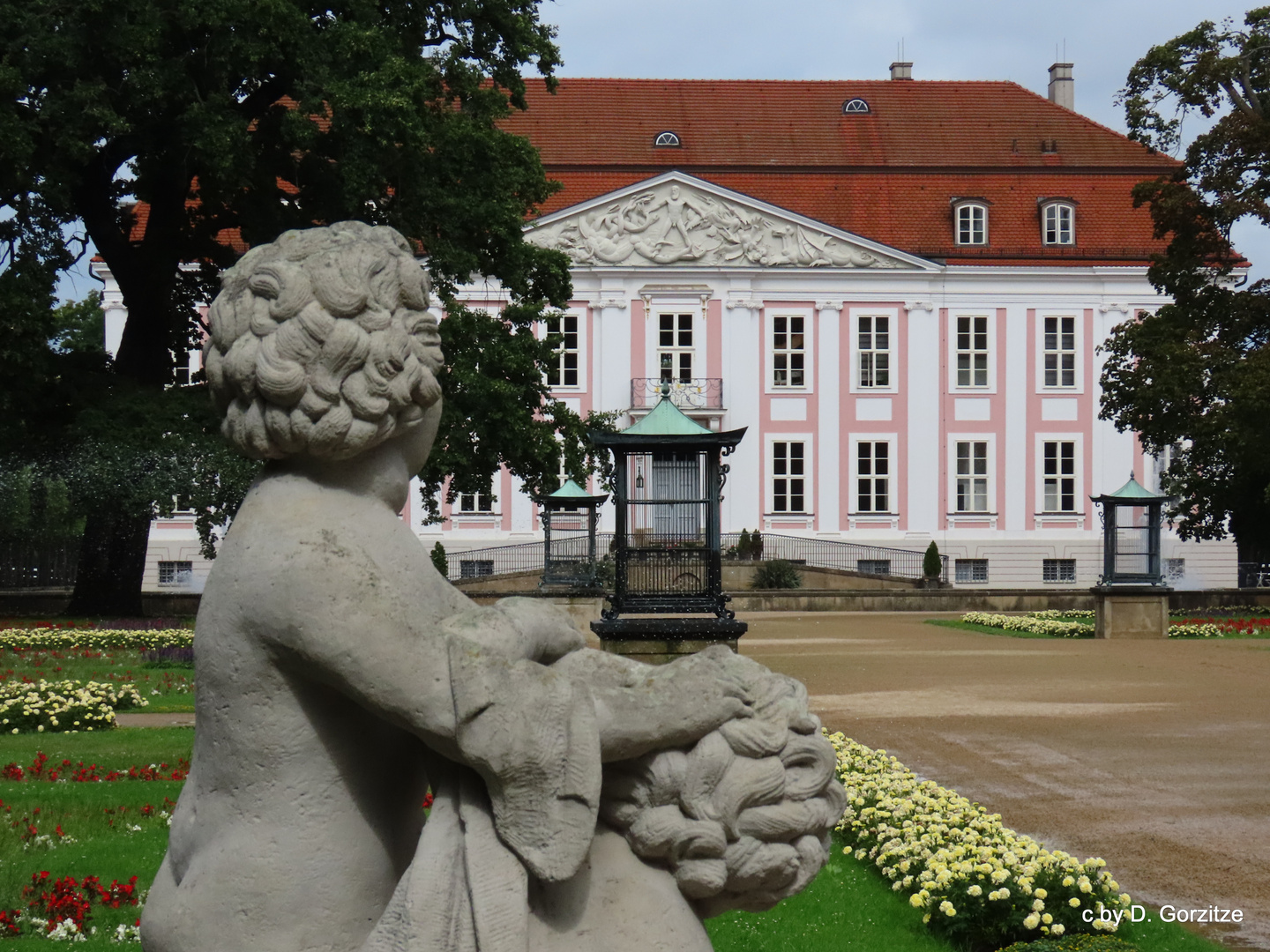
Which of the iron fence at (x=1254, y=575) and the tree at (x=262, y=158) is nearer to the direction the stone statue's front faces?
the iron fence

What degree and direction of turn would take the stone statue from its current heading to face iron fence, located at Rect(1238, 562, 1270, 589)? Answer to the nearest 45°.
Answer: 0° — it already faces it

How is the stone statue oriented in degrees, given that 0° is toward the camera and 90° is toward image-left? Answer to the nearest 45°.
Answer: approximately 225°

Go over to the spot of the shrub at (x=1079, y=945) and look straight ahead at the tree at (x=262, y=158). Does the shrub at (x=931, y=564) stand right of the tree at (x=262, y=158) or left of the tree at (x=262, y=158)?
right

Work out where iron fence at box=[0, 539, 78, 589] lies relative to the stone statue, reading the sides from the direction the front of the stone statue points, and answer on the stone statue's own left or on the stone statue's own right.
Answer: on the stone statue's own left

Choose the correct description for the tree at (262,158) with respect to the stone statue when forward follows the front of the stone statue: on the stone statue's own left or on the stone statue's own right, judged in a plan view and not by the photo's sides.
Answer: on the stone statue's own left
